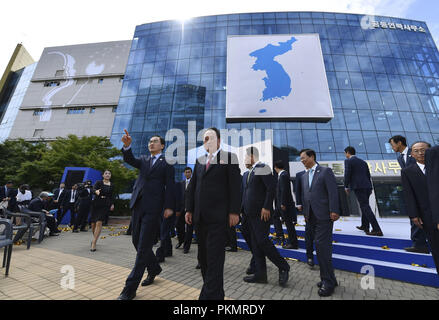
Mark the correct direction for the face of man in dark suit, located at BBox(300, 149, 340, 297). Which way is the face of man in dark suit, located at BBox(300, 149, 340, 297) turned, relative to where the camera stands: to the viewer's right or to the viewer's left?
to the viewer's left

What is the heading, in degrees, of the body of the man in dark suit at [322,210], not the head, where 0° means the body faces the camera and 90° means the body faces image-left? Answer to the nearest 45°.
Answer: approximately 45°

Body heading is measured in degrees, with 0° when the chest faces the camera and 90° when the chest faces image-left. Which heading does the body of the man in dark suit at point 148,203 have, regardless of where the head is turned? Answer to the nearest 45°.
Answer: approximately 45°

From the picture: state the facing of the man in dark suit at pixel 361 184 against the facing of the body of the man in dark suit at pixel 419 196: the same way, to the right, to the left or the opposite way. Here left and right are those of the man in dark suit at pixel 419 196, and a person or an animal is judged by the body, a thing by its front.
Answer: the opposite way

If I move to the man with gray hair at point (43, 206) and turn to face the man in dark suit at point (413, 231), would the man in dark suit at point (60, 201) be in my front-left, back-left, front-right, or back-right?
back-left

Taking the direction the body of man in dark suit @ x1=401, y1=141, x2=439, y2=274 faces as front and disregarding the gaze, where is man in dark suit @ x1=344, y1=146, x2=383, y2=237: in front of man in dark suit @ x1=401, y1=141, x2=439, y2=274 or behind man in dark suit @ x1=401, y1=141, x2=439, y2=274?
behind
